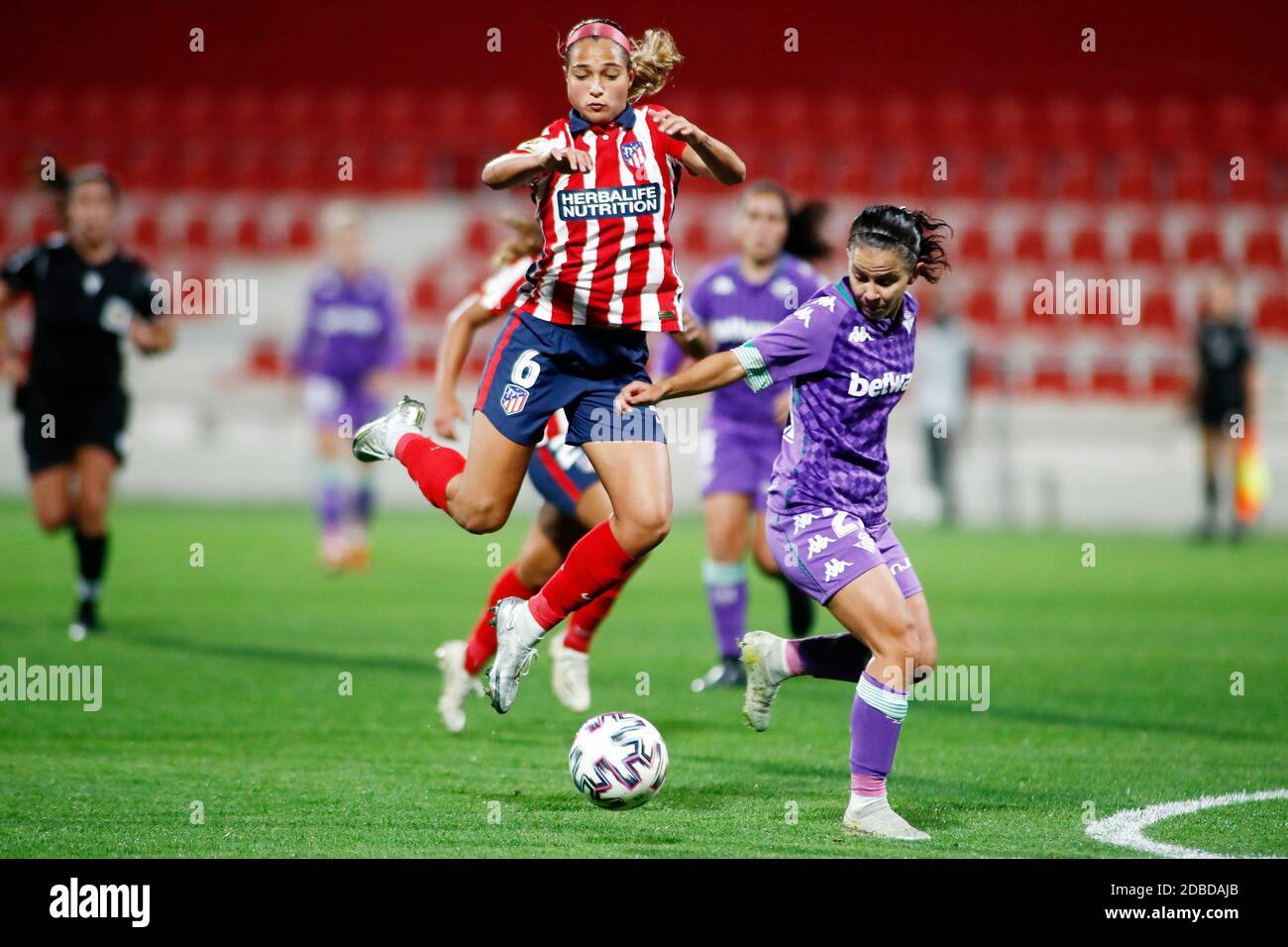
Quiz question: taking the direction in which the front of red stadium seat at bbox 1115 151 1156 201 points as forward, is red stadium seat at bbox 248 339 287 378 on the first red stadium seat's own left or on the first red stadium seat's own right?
on the first red stadium seat's own right

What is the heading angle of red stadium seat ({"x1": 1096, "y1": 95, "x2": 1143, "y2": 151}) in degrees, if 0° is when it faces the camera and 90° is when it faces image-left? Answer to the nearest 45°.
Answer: approximately 0°

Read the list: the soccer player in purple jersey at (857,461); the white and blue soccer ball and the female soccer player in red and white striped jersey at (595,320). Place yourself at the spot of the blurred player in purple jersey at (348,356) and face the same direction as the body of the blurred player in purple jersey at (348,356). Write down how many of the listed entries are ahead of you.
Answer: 3

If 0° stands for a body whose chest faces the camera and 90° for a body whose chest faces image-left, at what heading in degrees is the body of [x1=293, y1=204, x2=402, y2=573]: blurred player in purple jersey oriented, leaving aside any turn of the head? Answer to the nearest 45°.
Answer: approximately 0°
